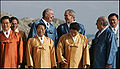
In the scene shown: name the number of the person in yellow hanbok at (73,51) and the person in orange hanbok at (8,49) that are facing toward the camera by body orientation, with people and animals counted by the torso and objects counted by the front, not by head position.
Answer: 2

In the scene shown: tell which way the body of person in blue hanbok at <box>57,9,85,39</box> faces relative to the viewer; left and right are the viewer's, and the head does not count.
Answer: facing the viewer and to the left of the viewer

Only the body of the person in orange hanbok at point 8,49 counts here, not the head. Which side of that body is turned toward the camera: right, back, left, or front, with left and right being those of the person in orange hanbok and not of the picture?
front

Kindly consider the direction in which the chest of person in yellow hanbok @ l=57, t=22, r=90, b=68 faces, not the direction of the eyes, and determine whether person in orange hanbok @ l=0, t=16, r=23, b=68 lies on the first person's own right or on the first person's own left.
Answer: on the first person's own right

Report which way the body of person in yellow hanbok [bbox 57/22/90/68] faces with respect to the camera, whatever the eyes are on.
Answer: toward the camera

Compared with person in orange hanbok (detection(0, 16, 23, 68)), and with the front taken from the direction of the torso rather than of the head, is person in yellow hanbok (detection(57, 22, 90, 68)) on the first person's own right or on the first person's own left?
on the first person's own left

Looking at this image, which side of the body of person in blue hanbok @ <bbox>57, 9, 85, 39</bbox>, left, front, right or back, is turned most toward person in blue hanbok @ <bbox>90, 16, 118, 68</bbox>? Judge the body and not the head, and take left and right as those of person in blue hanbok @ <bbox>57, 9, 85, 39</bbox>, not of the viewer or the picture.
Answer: left

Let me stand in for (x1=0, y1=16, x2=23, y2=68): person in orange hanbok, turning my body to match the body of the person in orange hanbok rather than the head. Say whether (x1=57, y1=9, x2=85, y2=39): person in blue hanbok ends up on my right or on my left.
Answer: on my left

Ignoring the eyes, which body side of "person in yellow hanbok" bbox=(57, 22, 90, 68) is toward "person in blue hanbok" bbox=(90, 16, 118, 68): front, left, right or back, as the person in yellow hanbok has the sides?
left

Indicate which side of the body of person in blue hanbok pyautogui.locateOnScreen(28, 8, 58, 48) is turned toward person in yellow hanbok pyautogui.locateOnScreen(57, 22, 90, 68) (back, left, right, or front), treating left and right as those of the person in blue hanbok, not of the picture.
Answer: front

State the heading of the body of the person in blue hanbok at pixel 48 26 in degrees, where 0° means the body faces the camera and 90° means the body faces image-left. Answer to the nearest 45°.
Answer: approximately 315°

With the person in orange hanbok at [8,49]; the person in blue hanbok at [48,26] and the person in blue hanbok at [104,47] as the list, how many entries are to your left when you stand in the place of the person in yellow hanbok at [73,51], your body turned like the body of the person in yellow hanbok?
1

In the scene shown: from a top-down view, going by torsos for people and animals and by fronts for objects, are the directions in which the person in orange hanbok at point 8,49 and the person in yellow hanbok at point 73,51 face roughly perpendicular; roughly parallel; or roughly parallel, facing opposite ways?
roughly parallel

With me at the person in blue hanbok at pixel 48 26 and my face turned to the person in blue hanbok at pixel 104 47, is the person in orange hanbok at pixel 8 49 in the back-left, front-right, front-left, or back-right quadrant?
back-right

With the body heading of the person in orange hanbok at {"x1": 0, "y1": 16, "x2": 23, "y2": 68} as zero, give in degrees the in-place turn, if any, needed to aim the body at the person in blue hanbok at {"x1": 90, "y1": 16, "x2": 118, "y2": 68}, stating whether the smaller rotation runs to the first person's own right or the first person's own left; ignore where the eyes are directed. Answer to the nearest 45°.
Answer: approximately 90° to the first person's own left
